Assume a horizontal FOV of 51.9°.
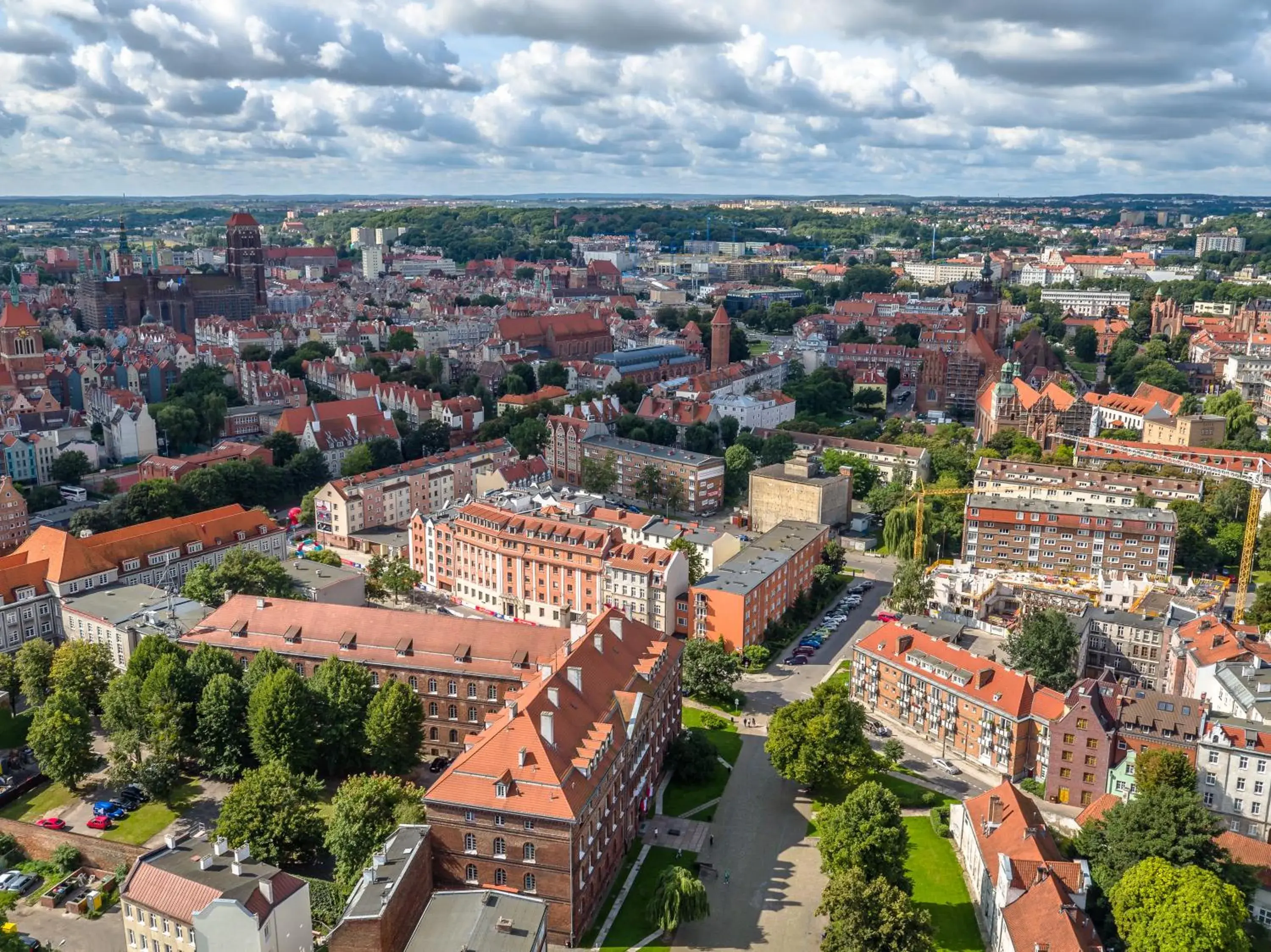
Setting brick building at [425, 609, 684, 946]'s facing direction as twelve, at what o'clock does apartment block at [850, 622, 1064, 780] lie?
The apartment block is roughly at 11 o'clock from the brick building.

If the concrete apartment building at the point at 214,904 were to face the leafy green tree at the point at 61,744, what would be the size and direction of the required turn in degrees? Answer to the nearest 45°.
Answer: approximately 135° to its right

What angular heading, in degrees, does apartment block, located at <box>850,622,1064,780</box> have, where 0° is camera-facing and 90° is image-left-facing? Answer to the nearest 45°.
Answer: approximately 45°

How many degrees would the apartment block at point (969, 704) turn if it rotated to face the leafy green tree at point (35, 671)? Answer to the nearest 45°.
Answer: approximately 45° to its right

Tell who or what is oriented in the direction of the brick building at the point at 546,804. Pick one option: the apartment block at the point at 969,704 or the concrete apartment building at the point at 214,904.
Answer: the apartment block

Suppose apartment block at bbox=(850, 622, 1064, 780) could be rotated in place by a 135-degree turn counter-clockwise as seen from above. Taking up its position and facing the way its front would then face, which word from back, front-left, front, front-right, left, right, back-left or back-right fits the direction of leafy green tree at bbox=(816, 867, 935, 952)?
right

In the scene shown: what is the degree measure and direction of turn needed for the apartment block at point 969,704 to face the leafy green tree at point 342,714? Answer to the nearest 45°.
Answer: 0° — it already faces it

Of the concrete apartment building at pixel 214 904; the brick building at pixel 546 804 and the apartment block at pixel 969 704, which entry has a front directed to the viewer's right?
the brick building

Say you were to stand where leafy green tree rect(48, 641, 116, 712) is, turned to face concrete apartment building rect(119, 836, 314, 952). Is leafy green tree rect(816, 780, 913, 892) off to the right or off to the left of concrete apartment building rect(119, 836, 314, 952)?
left

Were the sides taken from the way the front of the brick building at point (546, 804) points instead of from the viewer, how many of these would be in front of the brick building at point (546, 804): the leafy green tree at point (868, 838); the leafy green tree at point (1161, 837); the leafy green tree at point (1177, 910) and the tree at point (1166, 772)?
4

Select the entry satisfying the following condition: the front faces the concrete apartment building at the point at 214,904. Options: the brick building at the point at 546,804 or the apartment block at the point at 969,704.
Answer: the apartment block

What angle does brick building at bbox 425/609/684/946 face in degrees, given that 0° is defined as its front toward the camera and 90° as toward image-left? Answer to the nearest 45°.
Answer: approximately 270°

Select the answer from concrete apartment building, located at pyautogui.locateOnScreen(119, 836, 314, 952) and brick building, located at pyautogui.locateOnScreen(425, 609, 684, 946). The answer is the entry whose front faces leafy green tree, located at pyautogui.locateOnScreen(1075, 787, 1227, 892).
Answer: the brick building
